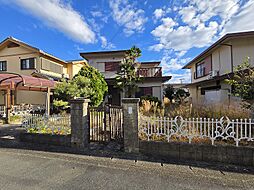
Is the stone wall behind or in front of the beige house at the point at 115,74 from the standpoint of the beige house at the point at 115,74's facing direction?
in front

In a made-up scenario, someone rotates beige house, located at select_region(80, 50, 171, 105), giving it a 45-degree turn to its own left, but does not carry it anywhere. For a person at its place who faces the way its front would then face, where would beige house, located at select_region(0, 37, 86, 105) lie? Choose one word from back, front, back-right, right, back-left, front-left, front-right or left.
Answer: back-right

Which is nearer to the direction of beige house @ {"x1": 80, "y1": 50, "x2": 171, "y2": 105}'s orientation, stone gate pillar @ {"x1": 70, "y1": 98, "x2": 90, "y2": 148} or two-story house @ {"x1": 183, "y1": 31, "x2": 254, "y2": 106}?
the stone gate pillar

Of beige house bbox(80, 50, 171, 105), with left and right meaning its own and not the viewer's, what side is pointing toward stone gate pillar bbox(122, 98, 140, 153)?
front

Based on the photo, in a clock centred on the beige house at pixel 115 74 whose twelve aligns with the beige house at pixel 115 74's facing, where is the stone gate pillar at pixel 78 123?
The stone gate pillar is roughly at 12 o'clock from the beige house.

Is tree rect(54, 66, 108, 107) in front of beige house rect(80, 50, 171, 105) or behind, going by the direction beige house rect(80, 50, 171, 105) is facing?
in front

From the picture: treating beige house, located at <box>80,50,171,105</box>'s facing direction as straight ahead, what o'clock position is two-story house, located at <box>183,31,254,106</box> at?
The two-story house is roughly at 10 o'clock from the beige house.

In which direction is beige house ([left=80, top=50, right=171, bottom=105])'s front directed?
toward the camera

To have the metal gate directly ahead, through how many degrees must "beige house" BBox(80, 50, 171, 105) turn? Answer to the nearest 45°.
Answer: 0° — it already faces it

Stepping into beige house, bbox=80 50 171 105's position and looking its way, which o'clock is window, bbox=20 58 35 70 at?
The window is roughly at 3 o'clock from the beige house.

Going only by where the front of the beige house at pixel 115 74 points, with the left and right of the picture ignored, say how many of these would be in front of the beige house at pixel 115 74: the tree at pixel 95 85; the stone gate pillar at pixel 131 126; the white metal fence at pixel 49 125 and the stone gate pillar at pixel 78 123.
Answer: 4

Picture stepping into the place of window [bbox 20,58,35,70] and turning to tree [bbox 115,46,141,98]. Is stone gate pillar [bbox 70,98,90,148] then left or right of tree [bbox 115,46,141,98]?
right

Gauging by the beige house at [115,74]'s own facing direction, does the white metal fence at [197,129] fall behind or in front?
in front
